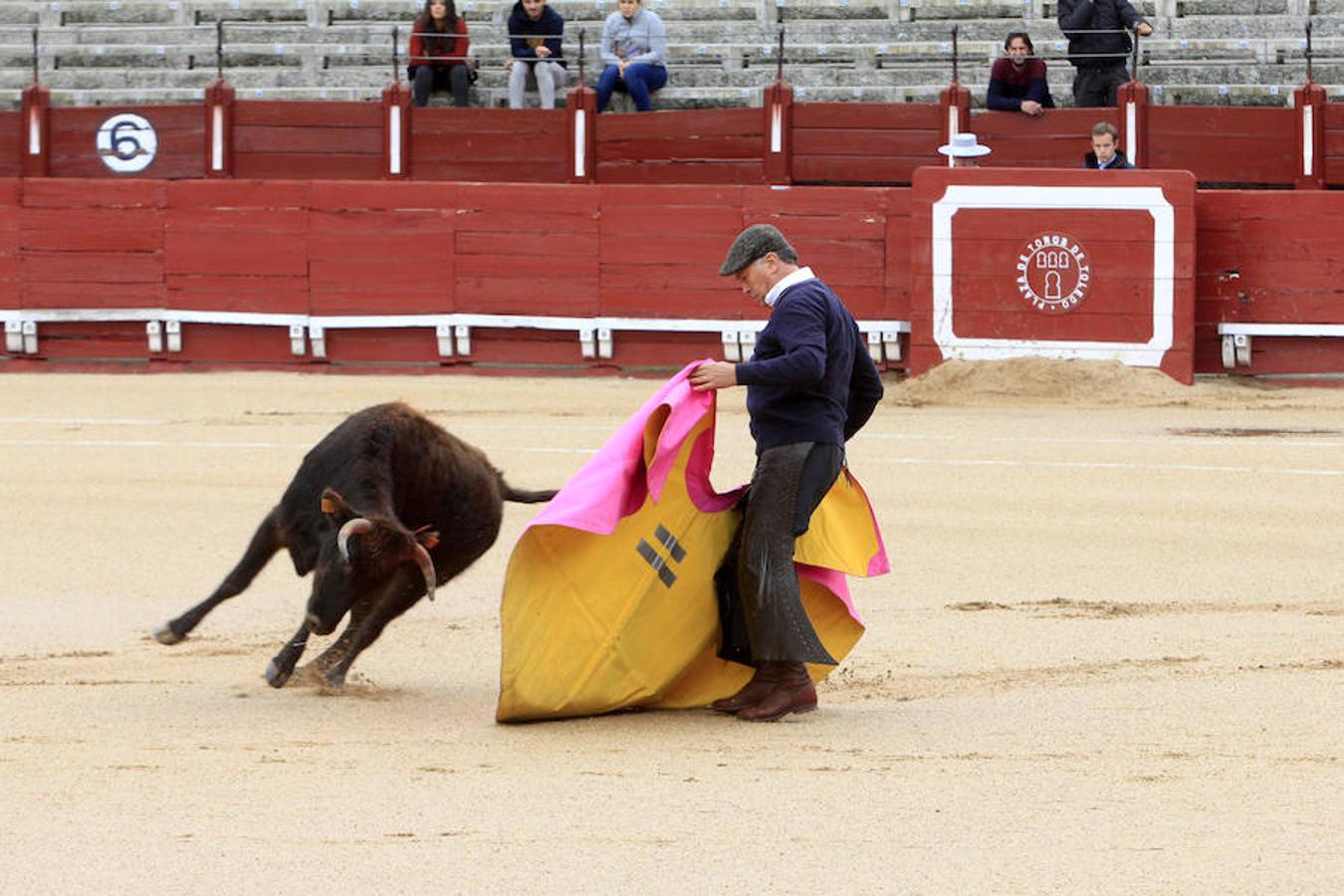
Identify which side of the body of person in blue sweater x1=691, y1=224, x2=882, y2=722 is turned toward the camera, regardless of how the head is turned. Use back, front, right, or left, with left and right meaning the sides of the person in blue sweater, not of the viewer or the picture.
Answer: left

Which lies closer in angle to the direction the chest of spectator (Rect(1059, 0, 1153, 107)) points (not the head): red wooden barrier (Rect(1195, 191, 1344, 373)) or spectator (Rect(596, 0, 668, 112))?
the red wooden barrier

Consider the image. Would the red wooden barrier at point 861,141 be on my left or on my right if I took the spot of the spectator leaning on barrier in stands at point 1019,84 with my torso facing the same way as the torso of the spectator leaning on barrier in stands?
on my right

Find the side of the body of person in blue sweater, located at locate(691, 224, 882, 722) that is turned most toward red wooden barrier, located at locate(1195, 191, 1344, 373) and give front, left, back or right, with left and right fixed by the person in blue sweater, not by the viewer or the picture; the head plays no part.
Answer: right

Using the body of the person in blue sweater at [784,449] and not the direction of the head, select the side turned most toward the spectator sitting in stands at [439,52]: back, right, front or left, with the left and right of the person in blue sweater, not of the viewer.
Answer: right

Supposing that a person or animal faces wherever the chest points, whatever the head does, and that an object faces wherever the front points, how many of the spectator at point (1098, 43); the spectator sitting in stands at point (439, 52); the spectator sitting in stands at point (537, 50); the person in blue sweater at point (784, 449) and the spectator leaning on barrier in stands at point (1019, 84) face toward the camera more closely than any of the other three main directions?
4

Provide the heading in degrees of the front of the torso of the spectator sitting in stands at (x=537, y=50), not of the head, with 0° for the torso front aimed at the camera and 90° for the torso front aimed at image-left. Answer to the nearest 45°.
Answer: approximately 0°

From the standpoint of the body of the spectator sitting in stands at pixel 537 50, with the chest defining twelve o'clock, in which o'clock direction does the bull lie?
The bull is roughly at 12 o'clock from the spectator sitting in stands.
